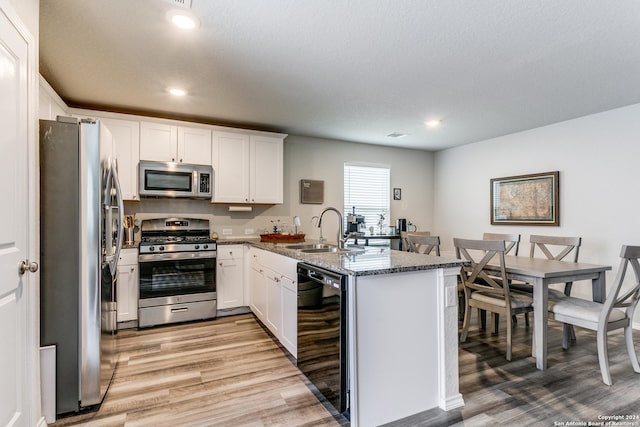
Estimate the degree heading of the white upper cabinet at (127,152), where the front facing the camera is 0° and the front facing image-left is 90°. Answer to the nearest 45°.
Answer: approximately 0°

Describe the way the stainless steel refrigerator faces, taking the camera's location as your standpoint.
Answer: facing to the right of the viewer

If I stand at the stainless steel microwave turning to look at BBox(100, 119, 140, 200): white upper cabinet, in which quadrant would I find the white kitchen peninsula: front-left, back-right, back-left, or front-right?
back-left

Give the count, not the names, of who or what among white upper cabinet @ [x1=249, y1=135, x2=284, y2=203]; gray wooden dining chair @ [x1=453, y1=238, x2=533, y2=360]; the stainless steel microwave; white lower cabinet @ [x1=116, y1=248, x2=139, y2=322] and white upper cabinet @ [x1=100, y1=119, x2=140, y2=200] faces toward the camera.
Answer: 4

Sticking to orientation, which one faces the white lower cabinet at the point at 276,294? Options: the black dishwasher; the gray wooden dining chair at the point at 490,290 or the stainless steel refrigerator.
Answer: the stainless steel refrigerator

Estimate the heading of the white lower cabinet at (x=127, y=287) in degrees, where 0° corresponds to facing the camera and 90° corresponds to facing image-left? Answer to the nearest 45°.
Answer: approximately 0°

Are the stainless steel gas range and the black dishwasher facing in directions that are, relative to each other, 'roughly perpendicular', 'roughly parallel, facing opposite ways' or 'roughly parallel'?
roughly perpendicular

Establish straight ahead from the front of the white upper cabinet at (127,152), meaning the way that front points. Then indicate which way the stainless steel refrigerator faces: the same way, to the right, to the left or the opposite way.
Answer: to the left

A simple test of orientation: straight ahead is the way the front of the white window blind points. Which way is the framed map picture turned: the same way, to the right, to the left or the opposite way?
to the right
